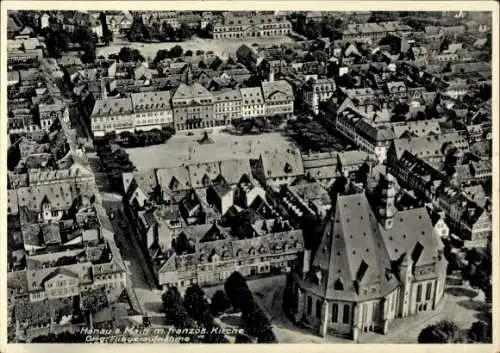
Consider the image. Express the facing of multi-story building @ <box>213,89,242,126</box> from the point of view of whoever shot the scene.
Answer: facing the viewer

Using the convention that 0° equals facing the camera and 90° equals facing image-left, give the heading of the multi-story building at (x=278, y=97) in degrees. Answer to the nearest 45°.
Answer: approximately 0°
